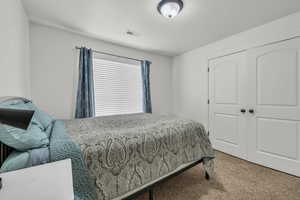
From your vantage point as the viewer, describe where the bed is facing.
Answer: facing away from the viewer and to the right of the viewer

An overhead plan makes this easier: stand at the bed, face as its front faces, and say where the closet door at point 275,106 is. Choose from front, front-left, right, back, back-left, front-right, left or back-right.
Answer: front-right

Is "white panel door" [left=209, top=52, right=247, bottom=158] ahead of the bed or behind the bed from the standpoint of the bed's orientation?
ahead

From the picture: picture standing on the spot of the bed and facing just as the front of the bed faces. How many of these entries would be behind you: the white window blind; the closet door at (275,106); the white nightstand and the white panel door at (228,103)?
1

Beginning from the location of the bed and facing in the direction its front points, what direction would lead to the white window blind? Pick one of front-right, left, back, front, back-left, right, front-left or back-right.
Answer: front-left

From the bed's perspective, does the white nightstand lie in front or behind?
behind

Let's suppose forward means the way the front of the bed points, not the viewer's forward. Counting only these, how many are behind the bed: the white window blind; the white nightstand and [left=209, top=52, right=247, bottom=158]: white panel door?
1
